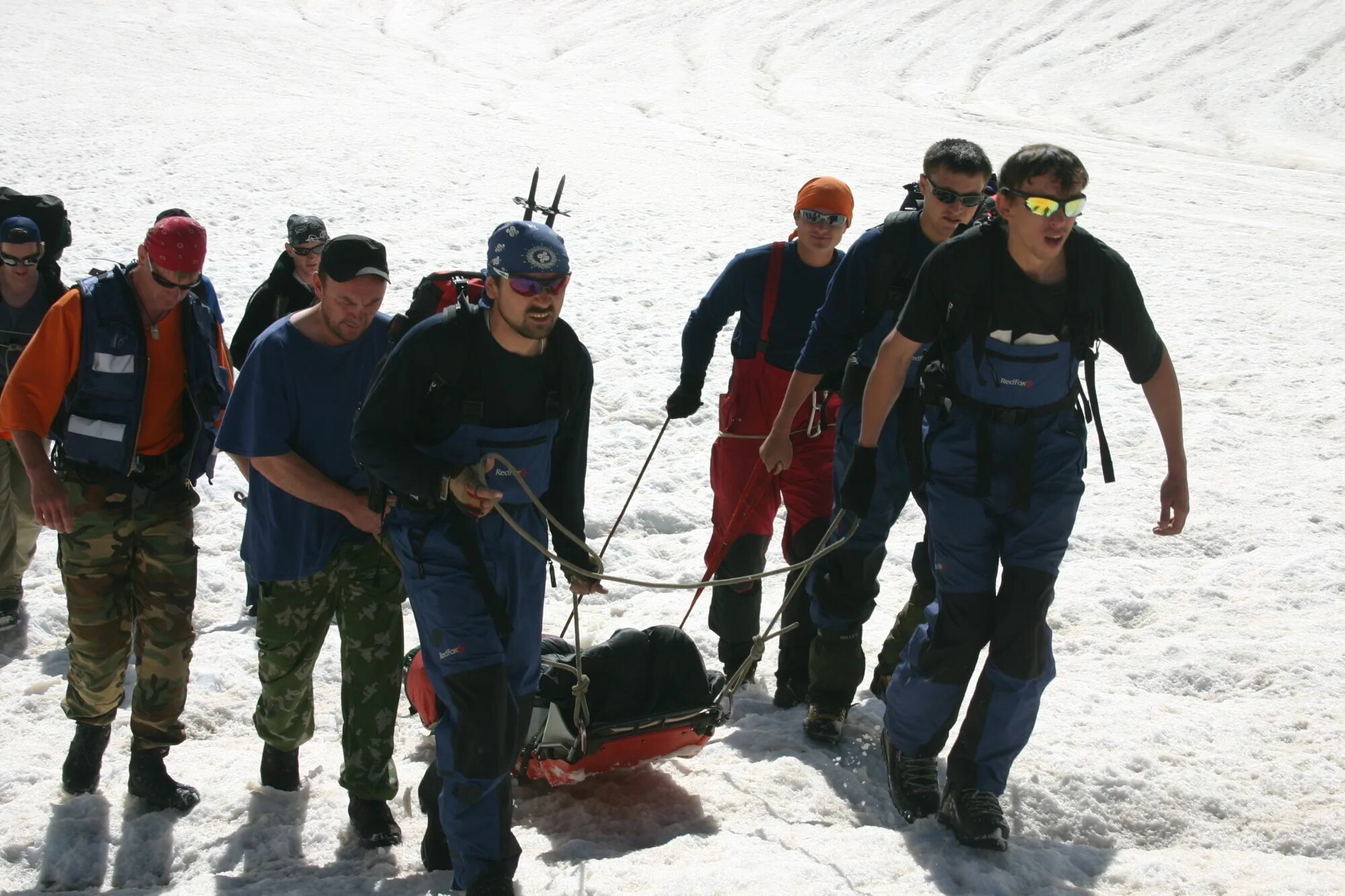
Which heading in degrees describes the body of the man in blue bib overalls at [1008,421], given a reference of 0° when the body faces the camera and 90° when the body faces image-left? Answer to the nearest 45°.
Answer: approximately 0°

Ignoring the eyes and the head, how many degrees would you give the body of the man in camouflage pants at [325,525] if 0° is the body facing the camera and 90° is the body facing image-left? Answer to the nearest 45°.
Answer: approximately 315°

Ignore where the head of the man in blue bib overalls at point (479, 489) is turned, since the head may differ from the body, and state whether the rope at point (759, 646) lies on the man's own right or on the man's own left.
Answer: on the man's own left

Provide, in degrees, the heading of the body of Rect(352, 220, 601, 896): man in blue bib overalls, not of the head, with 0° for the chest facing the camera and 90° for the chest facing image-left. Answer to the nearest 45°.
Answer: approximately 315°
